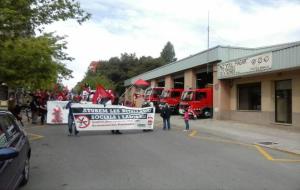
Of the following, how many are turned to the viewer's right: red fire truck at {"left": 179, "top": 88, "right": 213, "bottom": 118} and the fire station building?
0

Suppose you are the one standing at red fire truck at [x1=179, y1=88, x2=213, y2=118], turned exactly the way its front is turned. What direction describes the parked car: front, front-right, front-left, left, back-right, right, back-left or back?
front-left

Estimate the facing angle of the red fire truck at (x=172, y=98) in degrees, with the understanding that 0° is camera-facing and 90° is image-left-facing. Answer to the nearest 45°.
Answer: approximately 45°

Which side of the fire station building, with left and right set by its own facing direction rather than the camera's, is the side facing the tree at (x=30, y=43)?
front

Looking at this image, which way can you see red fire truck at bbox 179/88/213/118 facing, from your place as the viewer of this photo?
facing the viewer and to the left of the viewer

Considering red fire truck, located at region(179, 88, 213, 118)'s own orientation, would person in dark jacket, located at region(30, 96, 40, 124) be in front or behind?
in front

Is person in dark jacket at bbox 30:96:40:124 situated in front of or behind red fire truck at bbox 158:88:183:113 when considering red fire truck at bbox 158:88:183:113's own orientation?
in front

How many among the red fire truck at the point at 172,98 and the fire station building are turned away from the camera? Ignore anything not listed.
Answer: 0
